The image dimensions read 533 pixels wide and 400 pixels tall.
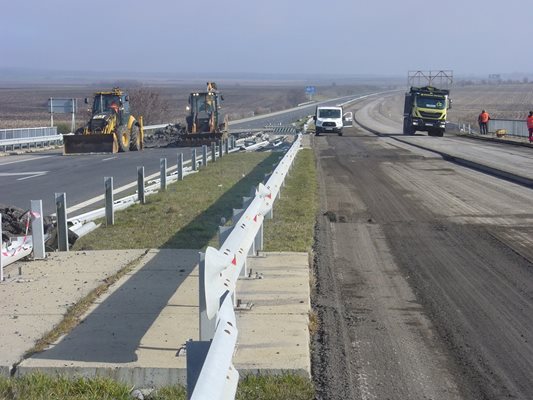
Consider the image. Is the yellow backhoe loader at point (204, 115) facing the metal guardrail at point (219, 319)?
yes

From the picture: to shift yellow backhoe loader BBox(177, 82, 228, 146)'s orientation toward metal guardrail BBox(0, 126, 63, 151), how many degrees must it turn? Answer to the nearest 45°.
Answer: approximately 90° to its right

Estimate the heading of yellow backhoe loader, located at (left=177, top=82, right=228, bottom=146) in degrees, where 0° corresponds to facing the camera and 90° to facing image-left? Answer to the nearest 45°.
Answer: approximately 0°

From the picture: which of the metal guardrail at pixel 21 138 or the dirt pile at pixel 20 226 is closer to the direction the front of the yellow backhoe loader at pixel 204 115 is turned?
the dirt pile

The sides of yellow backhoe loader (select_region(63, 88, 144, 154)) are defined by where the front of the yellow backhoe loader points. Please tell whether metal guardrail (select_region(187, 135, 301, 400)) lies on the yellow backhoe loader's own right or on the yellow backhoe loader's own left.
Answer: on the yellow backhoe loader's own left
